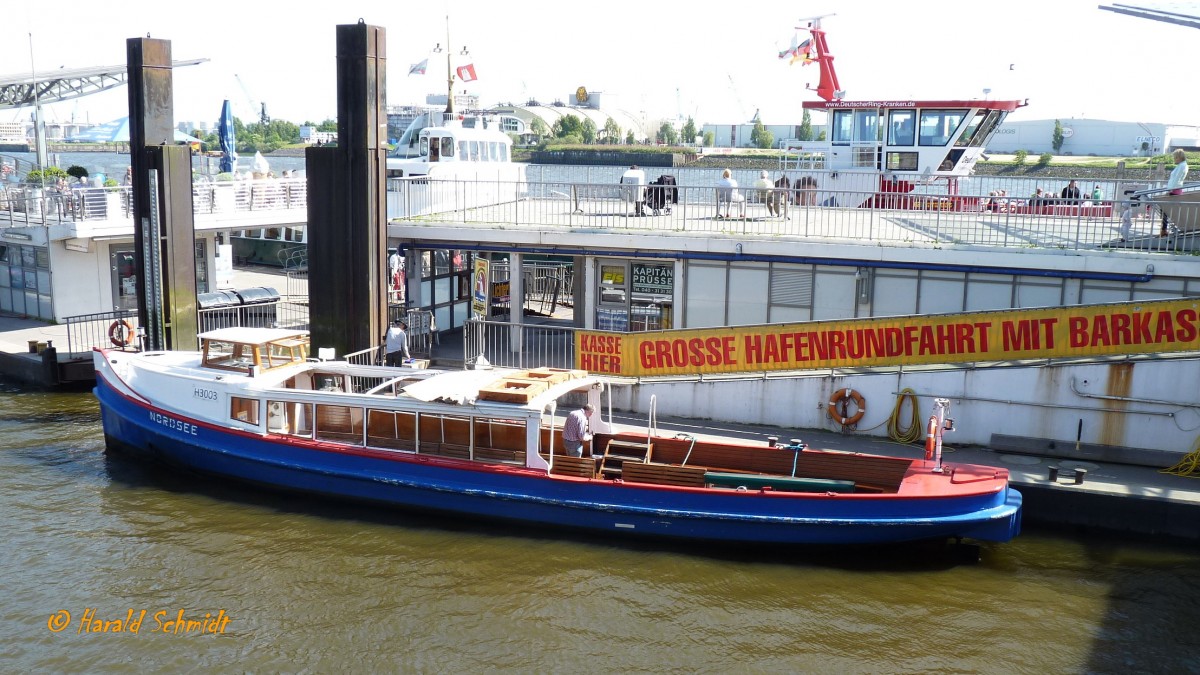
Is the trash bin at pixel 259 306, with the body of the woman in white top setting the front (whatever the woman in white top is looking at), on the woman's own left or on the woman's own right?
on the woman's own left

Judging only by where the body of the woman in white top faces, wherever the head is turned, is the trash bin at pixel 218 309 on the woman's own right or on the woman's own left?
on the woman's own left
